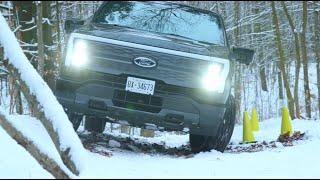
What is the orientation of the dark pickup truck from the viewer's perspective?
toward the camera

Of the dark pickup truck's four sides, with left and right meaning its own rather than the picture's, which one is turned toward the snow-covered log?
front

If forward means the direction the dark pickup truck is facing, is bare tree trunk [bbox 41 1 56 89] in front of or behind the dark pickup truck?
behind

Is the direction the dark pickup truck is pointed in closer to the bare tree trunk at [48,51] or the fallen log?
the fallen log

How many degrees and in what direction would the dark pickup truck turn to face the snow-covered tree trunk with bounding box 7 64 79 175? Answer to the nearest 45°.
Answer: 0° — it already faces it

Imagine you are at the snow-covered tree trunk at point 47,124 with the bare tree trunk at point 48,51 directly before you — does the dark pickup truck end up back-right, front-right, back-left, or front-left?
front-right
